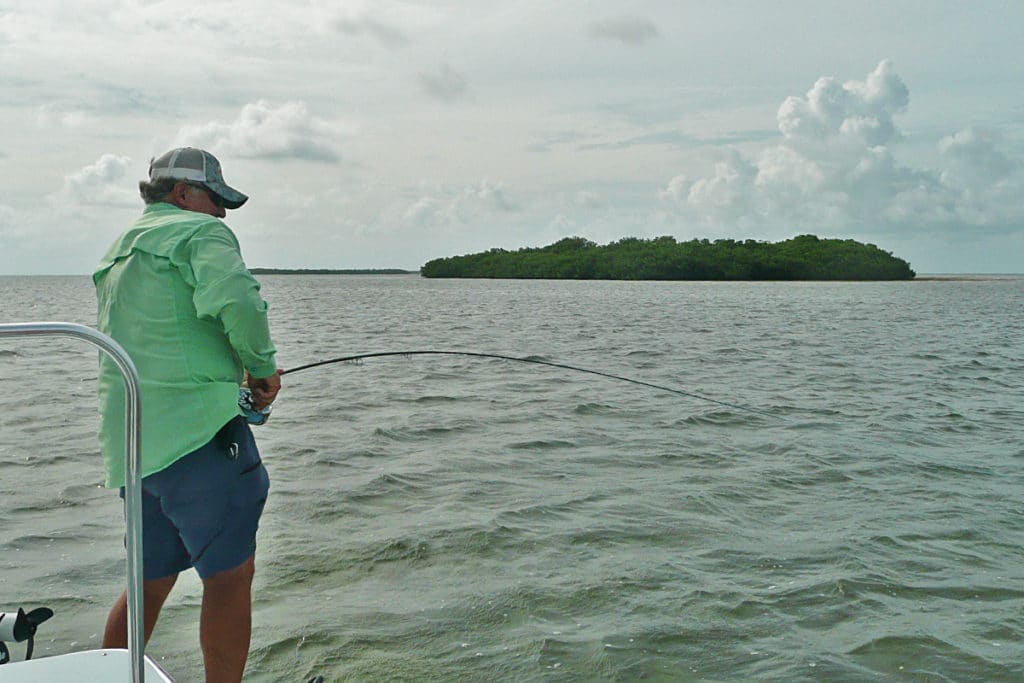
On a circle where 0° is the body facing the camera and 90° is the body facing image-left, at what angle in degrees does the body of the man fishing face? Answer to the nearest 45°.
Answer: approximately 225°
